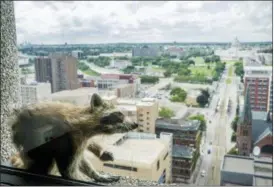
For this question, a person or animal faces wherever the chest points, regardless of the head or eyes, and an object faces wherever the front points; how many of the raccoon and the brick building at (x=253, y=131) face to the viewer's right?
1

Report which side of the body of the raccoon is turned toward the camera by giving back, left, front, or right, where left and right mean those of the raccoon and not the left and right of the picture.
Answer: right

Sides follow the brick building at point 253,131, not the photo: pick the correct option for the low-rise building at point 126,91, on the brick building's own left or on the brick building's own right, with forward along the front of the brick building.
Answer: on the brick building's own right

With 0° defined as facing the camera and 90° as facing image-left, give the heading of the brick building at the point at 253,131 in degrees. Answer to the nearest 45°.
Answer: approximately 45°
